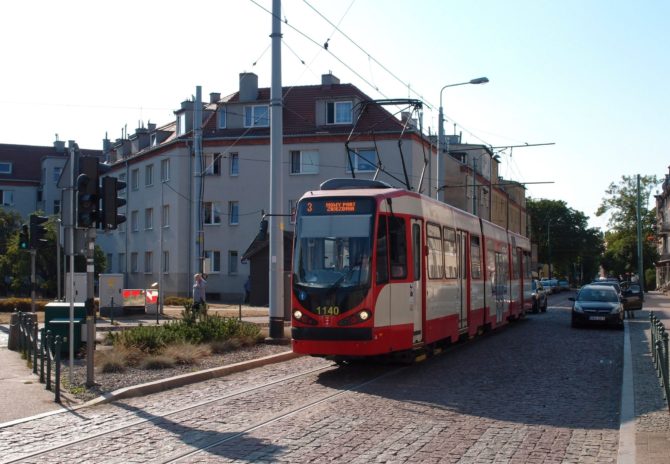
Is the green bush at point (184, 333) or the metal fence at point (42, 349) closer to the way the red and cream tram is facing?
the metal fence

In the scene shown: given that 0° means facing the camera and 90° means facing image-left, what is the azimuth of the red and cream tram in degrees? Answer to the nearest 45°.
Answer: approximately 45°

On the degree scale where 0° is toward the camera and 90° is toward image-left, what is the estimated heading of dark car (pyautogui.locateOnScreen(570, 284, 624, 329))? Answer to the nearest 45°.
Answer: approximately 0°
